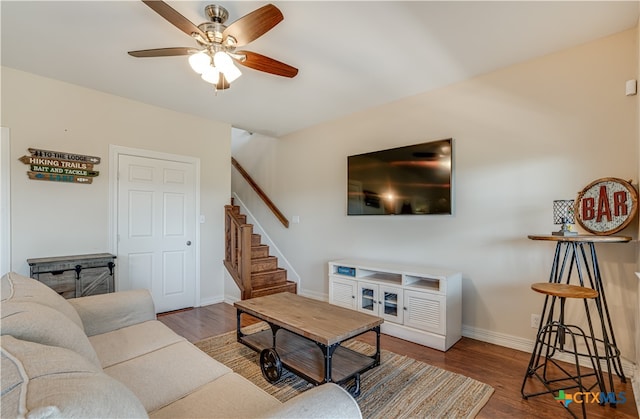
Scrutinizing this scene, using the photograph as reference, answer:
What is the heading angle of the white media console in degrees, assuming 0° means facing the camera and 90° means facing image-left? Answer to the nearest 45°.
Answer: approximately 45°

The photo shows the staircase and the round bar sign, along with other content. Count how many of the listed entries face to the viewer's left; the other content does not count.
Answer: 0

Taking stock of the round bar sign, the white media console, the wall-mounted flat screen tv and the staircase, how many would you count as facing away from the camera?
0

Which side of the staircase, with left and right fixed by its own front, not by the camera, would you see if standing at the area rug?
front

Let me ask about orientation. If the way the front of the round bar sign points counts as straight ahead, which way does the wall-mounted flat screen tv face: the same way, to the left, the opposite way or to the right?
the same way

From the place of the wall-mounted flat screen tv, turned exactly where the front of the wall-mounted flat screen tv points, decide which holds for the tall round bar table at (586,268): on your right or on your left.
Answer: on your left

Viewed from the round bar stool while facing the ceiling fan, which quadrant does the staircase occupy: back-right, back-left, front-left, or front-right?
front-right

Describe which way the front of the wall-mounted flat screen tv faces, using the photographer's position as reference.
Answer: facing the viewer and to the left of the viewer

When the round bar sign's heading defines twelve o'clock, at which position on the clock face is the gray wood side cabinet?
The gray wood side cabinet is roughly at 2 o'clock from the round bar sign.

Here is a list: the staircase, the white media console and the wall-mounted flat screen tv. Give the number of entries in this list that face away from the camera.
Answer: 0

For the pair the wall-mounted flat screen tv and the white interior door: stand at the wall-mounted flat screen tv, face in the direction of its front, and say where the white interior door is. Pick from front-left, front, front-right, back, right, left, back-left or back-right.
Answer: front-right

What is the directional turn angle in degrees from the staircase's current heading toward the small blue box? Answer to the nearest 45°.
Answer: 0° — it already faces it

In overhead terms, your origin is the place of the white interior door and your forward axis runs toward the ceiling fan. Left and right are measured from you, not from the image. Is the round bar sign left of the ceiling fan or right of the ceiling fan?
left

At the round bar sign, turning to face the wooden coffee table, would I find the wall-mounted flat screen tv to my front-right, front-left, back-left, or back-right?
front-right

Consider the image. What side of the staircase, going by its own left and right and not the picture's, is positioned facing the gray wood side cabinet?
right

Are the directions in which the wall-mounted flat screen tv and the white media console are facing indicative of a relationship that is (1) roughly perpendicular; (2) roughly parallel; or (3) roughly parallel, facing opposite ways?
roughly parallel
